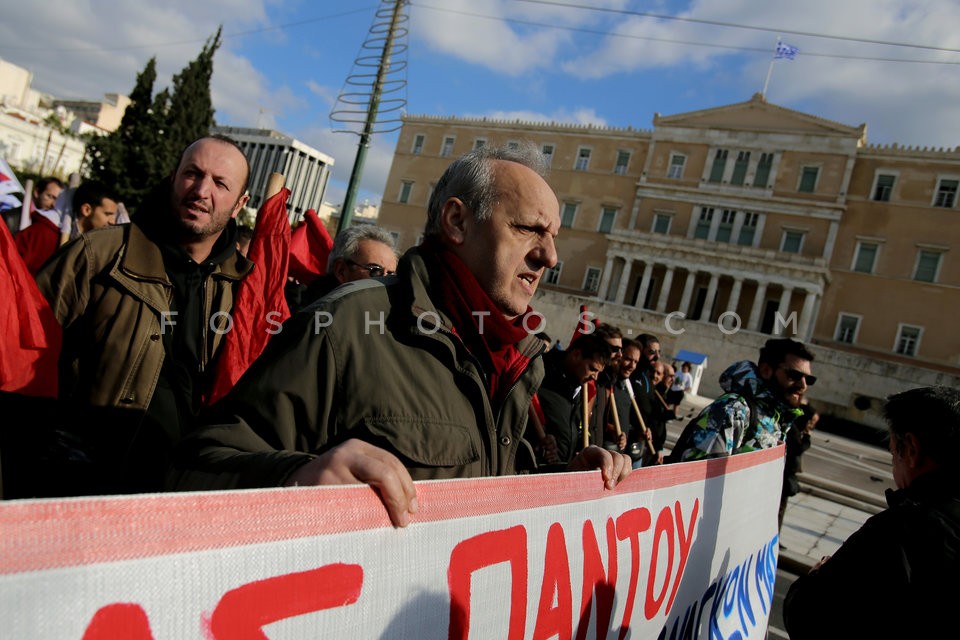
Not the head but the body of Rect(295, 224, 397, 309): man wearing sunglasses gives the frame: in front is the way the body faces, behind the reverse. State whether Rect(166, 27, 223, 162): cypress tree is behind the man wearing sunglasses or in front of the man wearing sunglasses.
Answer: behind

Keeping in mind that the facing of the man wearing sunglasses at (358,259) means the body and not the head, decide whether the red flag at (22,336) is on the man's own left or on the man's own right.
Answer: on the man's own right

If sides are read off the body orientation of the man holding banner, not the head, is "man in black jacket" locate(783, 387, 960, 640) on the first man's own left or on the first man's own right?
on the first man's own left

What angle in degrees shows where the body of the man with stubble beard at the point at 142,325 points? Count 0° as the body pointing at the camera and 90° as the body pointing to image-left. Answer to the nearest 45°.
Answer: approximately 315°

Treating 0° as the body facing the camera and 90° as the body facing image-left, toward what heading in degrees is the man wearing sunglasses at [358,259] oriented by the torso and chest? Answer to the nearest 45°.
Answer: approximately 315°

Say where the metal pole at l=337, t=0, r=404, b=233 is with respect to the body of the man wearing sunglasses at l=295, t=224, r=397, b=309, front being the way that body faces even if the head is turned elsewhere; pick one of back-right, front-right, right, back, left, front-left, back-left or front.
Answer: back-left

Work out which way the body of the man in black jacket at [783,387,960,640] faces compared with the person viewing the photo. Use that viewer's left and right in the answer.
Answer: facing away from the viewer and to the left of the viewer

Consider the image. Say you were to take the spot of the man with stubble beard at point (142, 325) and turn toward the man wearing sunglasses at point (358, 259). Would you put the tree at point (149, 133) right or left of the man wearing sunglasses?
left

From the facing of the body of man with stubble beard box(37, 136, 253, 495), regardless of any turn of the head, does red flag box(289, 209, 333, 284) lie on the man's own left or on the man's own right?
on the man's own left

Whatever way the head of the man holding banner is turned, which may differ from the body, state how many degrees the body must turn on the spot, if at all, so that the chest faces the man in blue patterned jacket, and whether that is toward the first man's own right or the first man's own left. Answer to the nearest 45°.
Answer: approximately 90° to the first man's own left
